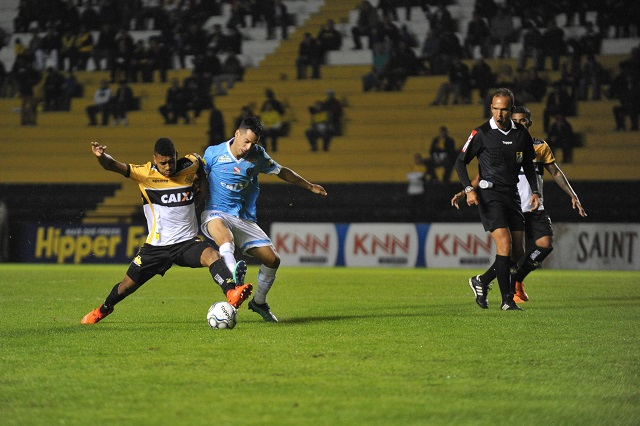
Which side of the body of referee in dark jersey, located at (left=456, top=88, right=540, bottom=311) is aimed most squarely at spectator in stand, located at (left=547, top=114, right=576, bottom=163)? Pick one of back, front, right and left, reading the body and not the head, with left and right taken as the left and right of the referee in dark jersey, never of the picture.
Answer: back

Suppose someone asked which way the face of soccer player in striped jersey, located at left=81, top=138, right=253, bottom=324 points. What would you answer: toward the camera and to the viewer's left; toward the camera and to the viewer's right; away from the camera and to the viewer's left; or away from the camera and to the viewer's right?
toward the camera and to the viewer's right

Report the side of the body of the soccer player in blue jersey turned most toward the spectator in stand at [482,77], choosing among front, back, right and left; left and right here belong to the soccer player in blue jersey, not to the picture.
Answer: back

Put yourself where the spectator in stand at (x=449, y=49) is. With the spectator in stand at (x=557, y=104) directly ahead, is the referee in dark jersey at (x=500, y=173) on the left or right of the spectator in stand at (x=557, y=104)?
right

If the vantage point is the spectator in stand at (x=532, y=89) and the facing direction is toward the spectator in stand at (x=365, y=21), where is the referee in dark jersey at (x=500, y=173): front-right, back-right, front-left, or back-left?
back-left

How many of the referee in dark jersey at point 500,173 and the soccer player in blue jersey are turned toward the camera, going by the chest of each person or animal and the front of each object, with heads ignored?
2

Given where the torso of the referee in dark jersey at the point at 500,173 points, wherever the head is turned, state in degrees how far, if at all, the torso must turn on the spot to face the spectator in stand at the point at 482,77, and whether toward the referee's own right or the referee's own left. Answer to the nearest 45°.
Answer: approximately 180°

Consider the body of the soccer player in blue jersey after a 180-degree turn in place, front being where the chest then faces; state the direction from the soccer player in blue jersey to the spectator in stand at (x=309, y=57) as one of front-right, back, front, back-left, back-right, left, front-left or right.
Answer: front

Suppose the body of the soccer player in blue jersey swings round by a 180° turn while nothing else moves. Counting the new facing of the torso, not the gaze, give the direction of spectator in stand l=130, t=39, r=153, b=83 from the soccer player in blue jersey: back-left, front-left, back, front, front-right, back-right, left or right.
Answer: front

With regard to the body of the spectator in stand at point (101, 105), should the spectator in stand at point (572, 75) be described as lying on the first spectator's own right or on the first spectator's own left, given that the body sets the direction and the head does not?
on the first spectator's own left

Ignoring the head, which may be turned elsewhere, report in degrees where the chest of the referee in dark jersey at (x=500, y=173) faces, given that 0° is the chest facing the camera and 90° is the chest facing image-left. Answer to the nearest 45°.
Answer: approximately 0°

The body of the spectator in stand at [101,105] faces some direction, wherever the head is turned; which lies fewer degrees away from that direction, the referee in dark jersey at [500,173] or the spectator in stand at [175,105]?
the referee in dark jersey

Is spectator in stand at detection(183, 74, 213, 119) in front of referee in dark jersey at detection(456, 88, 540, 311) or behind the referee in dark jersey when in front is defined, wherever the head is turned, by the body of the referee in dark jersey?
behind
